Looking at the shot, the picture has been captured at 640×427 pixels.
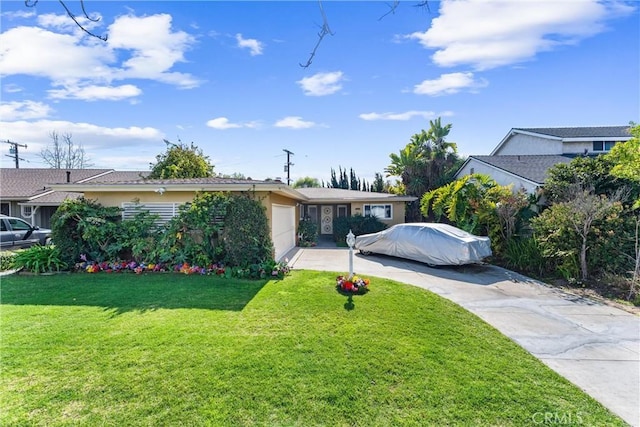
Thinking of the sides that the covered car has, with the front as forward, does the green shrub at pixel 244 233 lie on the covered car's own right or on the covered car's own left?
on the covered car's own left

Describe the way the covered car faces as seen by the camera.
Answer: facing away from the viewer and to the left of the viewer
